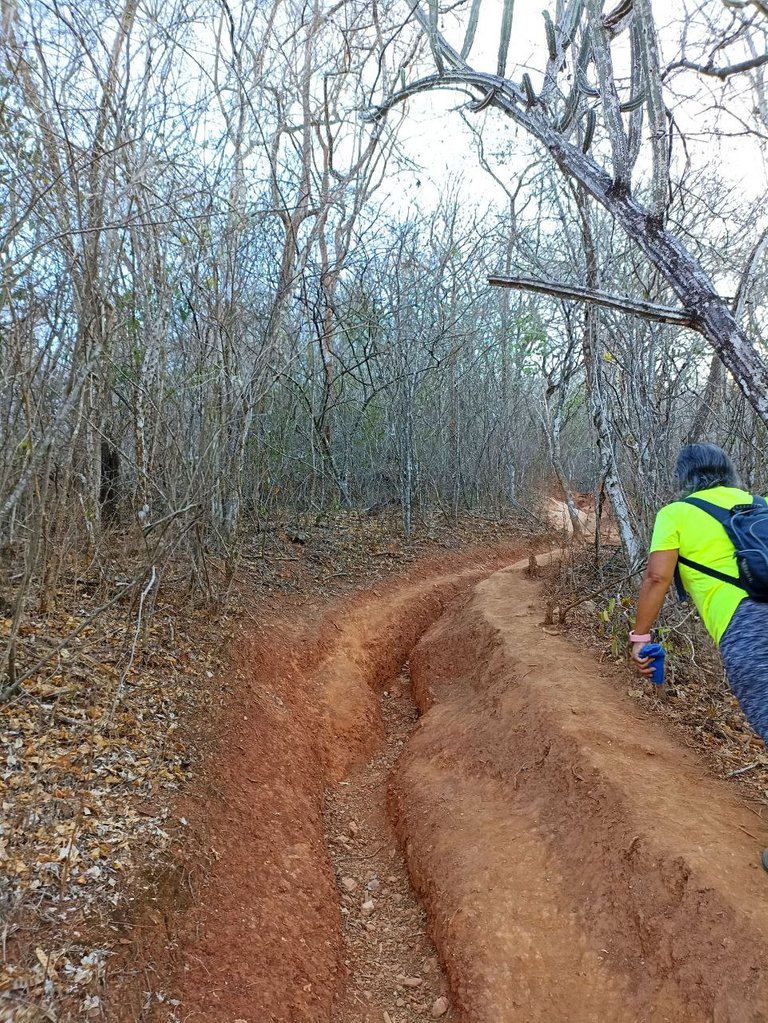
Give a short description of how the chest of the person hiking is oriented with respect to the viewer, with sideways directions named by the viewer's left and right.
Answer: facing away from the viewer and to the left of the viewer

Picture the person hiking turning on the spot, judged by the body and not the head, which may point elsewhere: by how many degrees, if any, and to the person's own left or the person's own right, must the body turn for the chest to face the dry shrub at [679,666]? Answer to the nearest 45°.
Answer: approximately 45° to the person's own right
